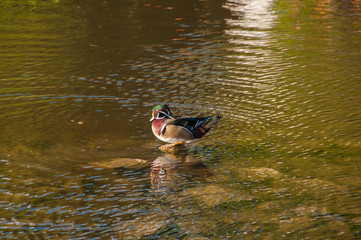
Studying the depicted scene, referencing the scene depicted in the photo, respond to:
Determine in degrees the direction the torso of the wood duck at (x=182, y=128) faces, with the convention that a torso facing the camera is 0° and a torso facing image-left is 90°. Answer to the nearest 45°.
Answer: approximately 90°

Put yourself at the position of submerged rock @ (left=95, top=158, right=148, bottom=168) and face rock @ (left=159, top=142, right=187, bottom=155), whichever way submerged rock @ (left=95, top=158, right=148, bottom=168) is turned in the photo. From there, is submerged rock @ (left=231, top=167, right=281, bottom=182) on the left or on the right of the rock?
right

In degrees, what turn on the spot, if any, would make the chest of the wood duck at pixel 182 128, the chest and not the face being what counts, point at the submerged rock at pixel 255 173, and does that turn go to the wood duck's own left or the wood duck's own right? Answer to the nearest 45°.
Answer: approximately 135° to the wood duck's own left

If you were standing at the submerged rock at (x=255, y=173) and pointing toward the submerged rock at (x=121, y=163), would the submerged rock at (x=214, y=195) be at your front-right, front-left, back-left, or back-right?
front-left

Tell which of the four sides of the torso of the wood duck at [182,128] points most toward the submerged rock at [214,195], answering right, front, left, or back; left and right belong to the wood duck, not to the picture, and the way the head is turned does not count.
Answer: left

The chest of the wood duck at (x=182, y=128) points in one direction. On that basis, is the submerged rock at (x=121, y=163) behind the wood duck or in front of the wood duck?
in front

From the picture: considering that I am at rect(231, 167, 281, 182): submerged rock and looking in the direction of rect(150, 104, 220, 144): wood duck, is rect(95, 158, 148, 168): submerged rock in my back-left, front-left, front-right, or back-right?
front-left
